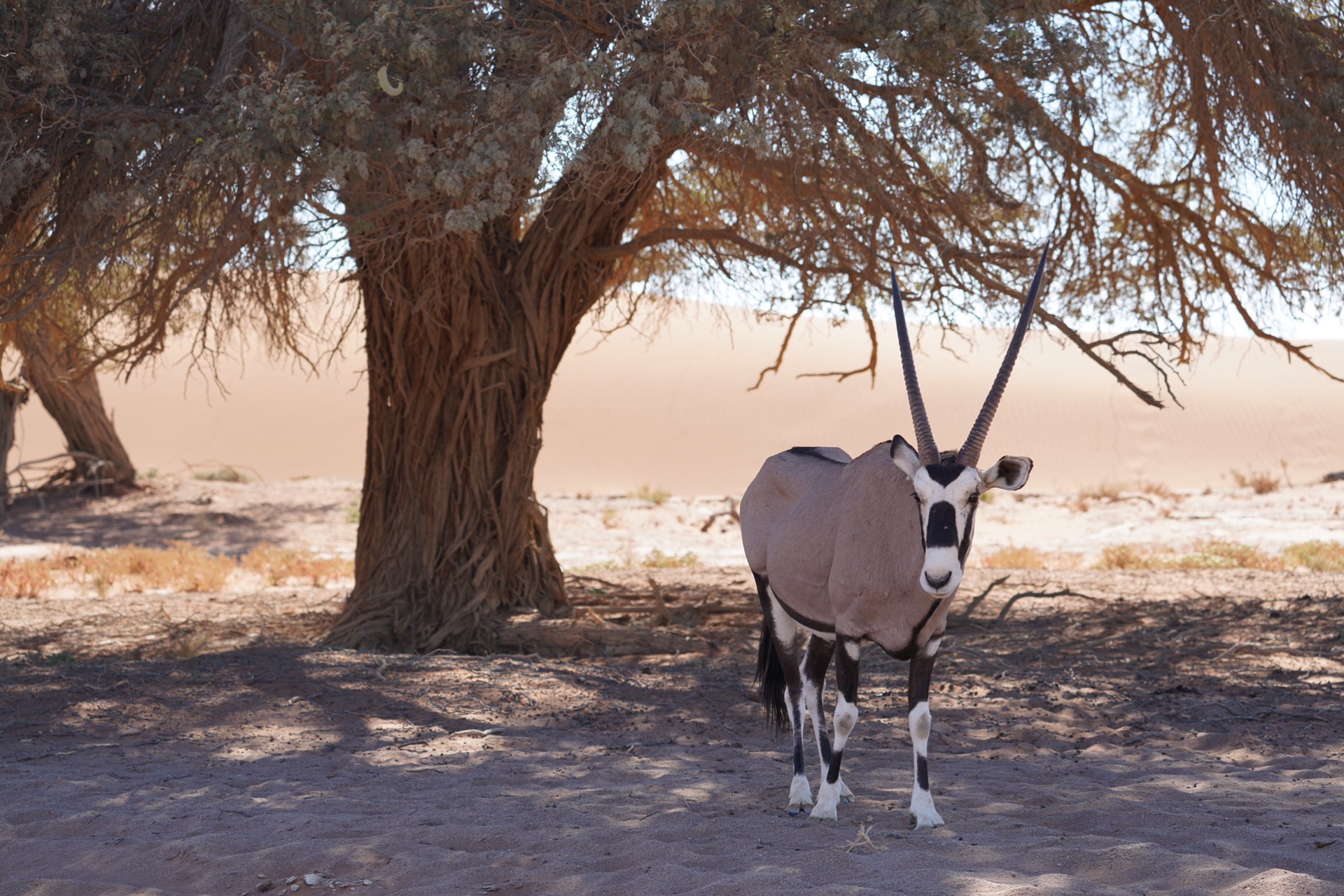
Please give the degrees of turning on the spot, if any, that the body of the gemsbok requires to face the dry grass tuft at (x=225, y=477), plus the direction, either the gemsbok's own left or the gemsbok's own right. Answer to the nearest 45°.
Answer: approximately 180°

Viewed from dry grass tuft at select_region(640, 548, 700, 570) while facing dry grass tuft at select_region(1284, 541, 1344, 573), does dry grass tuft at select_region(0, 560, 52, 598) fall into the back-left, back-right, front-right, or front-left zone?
back-right

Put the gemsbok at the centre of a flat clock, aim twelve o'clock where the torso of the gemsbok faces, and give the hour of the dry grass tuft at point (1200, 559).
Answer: The dry grass tuft is roughly at 8 o'clock from the gemsbok.

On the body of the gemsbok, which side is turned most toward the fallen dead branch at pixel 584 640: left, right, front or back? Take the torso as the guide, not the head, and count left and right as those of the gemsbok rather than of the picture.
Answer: back

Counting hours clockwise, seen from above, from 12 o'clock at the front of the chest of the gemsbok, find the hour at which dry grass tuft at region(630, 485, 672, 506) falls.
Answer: The dry grass tuft is roughly at 7 o'clock from the gemsbok.

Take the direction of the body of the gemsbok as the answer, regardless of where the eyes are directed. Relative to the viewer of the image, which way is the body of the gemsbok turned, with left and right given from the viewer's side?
facing the viewer and to the right of the viewer

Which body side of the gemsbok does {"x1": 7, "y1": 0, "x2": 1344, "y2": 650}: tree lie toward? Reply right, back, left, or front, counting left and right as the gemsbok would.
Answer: back

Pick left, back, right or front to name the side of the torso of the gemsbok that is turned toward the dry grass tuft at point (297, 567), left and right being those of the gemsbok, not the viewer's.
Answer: back

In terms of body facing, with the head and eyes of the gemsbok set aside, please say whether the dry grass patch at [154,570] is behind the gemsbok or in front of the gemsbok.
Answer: behind

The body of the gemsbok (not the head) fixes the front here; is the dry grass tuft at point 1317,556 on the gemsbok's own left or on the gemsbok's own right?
on the gemsbok's own left
